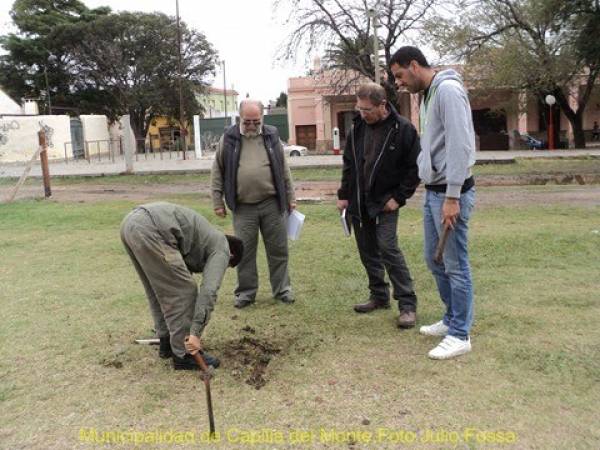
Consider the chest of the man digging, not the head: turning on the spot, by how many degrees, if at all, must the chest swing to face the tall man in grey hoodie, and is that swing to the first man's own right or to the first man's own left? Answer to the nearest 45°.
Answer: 0° — they already face them

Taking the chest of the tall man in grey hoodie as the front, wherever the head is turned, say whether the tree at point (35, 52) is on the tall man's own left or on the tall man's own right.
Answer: on the tall man's own right

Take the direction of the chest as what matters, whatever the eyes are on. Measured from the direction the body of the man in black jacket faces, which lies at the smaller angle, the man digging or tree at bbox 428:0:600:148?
the man digging

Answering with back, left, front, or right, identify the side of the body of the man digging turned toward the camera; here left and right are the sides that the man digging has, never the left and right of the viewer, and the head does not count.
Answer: right

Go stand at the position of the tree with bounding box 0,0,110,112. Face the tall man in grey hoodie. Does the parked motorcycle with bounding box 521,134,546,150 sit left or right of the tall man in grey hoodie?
left

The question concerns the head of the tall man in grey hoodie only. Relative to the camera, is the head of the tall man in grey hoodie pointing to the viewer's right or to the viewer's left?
to the viewer's left

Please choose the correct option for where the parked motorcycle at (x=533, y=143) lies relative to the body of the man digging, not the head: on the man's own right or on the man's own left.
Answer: on the man's own left

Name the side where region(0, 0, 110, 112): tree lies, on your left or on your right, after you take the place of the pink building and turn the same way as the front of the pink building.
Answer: on your right

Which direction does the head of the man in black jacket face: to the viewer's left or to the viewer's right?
to the viewer's left

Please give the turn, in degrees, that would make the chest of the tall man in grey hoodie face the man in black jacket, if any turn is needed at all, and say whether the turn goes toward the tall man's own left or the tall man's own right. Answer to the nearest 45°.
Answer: approximately 45° to the tall man's own right

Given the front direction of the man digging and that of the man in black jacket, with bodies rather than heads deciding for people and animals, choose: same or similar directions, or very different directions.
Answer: very different directions

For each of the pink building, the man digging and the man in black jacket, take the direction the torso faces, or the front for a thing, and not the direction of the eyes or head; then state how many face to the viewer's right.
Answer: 1
